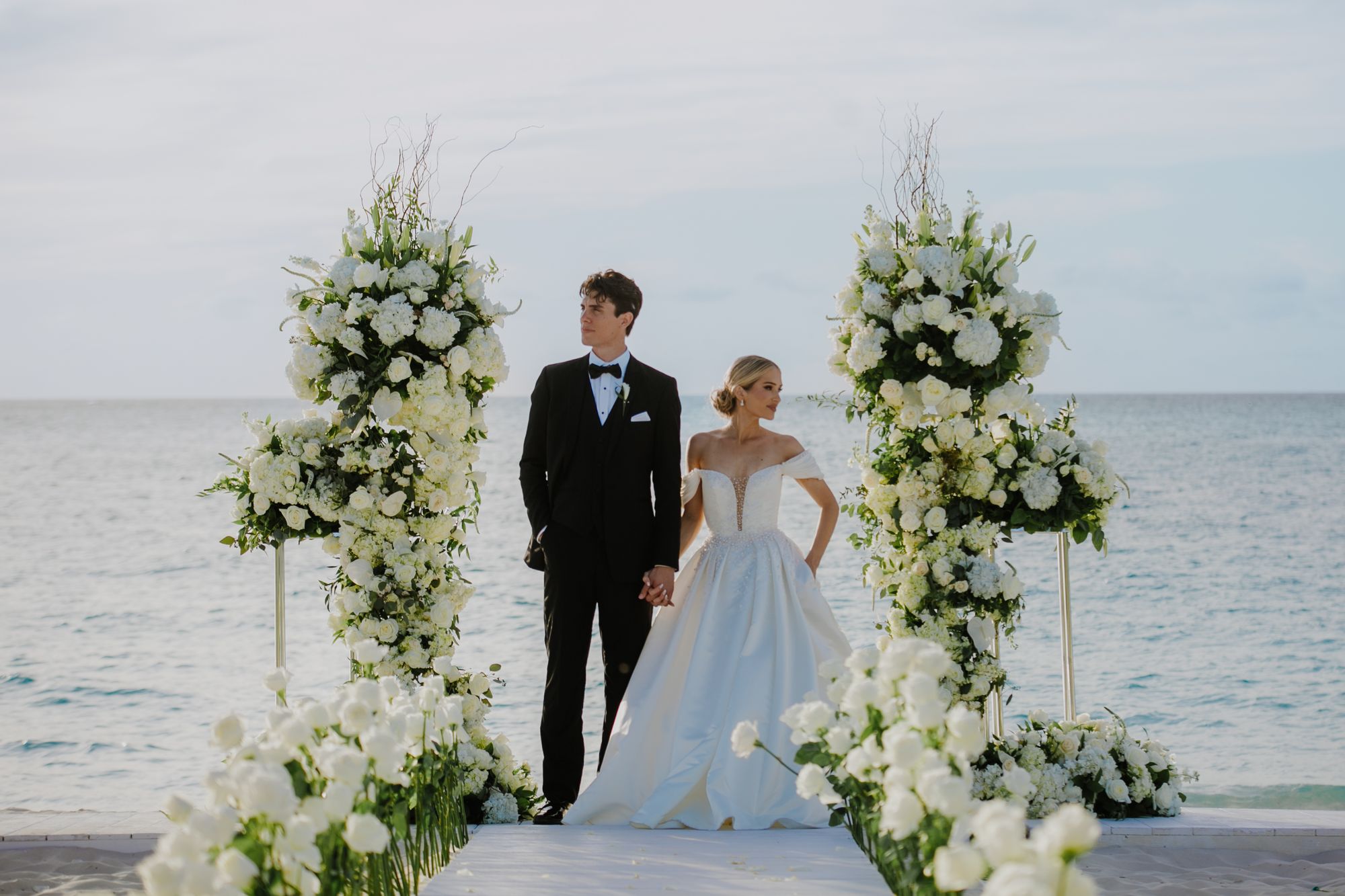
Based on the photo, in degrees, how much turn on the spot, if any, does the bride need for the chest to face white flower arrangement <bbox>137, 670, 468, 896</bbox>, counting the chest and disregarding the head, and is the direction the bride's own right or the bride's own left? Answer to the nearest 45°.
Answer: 0° — they already face it

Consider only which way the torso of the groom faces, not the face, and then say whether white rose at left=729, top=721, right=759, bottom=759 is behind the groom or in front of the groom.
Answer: in front

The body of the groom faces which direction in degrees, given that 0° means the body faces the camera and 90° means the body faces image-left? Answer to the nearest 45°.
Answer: approximately 0°

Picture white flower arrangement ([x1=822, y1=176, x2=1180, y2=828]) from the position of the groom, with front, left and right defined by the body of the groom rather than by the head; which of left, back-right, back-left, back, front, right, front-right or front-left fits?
left

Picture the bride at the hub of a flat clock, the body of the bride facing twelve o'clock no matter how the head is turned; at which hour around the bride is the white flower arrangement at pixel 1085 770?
The white flower arrangement is roughly at 9 o'clock from the bride.

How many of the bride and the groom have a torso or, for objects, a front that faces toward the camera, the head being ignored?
2

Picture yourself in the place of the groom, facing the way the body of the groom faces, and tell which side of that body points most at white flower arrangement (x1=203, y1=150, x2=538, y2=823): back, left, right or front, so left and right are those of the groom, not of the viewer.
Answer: right
